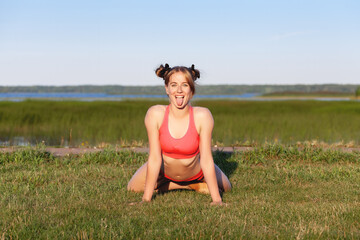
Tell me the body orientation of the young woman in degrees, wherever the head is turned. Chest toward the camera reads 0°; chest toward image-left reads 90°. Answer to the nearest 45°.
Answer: approximately 0°
